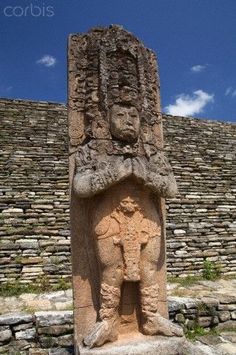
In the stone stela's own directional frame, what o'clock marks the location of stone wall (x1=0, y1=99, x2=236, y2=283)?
The stone wall is roughly at 7 o'clock from the stone stela.

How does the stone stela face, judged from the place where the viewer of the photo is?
facing the viewer and to the right of the viewer
